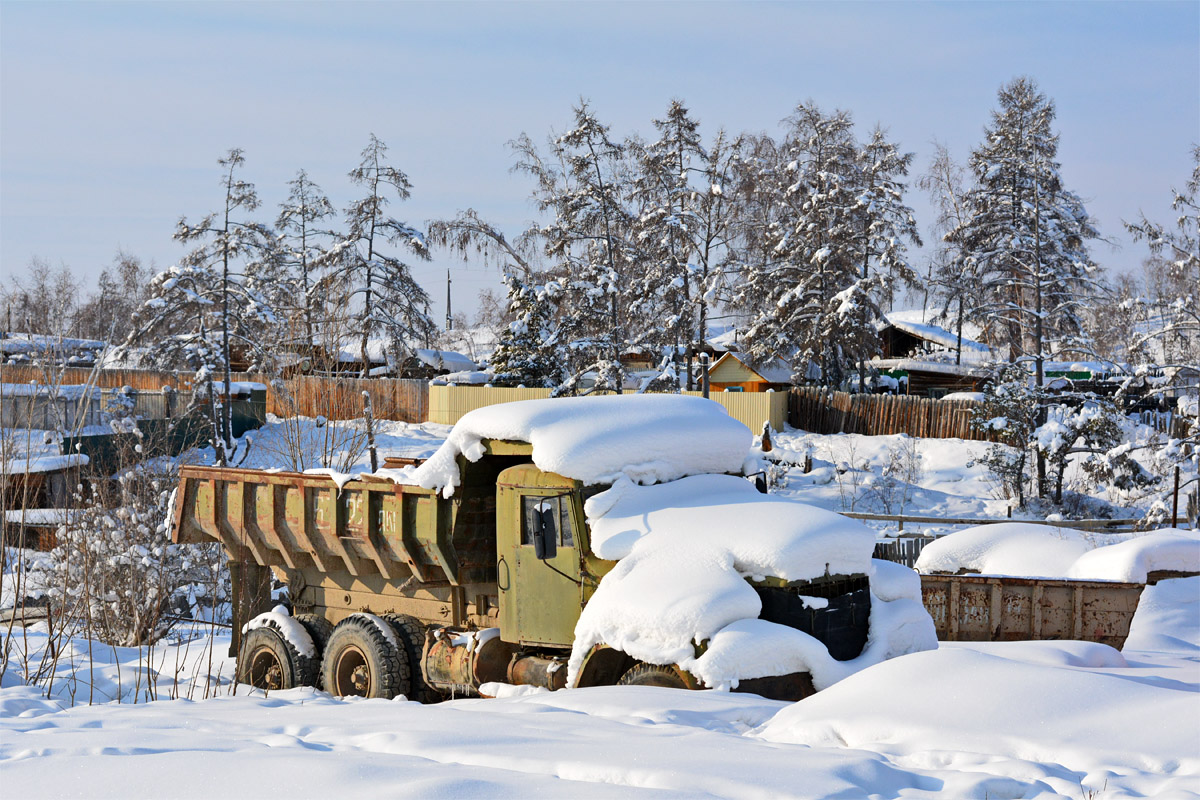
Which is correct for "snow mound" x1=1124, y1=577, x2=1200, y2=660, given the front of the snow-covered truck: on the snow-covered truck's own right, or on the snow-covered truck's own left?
on the snow-covered truck's own left

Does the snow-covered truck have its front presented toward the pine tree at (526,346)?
no

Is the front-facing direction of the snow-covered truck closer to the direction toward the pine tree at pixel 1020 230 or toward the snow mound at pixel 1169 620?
the snow mound

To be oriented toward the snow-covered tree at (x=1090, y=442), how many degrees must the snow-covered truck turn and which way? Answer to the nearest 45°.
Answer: approximately 90° to its left

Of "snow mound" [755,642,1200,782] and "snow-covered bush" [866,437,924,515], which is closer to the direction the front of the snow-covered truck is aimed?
the snow mound

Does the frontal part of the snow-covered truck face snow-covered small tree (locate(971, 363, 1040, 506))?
no

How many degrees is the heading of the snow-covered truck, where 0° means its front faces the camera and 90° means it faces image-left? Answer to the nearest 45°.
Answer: approximately 315°

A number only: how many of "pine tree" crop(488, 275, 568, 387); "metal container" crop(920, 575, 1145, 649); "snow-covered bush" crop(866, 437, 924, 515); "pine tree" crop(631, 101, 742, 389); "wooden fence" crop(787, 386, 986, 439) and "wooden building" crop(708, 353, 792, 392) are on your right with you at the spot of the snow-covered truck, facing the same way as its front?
0

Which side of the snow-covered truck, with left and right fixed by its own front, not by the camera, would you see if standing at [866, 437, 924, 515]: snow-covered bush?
left

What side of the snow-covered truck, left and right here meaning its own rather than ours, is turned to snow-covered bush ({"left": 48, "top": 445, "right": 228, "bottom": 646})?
back

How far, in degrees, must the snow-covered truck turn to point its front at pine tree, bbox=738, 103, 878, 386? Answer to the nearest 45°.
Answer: approximately 135° to its left

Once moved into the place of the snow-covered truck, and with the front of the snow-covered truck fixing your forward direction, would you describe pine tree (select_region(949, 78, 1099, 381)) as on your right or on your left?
on your left
